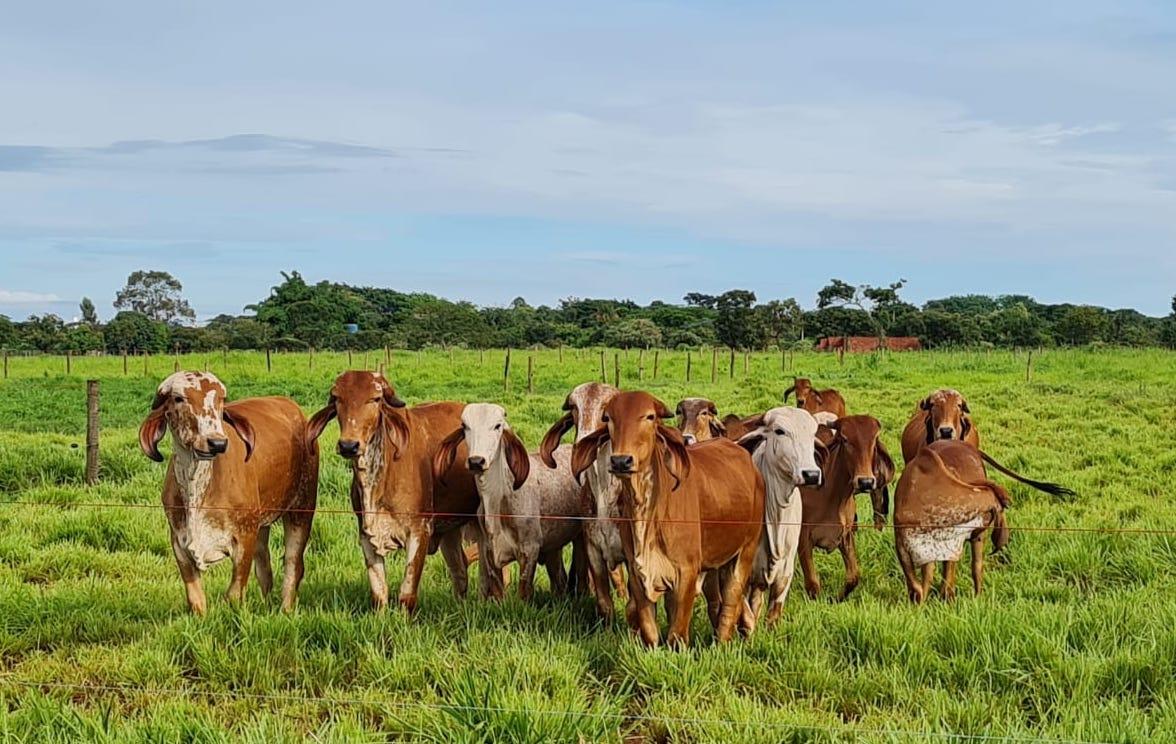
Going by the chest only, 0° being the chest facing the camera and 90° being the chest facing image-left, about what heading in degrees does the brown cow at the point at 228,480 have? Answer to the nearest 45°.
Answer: approximately 45°

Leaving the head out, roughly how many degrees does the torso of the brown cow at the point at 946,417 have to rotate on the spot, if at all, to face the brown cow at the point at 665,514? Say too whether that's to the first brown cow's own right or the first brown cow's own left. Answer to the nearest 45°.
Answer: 0° — it already faces it

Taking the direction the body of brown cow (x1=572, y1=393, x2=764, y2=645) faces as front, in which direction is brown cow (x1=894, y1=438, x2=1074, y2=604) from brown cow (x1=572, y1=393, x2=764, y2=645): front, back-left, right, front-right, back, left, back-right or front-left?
back

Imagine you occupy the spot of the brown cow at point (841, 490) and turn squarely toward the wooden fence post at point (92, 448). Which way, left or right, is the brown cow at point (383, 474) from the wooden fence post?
left

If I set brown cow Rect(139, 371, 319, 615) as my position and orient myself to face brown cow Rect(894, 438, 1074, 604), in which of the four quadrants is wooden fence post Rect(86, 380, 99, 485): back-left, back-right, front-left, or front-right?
back-left

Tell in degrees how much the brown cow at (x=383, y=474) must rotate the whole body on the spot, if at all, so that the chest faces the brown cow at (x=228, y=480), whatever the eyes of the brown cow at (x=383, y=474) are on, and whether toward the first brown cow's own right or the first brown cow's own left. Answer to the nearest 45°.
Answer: approximately 45° to the first brown cow's own right

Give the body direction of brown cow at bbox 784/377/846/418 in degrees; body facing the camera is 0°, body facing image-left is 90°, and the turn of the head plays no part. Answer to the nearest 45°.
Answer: approximately 45°

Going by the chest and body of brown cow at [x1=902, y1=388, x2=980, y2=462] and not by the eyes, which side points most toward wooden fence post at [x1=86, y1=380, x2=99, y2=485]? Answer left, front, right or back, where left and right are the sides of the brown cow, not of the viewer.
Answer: right

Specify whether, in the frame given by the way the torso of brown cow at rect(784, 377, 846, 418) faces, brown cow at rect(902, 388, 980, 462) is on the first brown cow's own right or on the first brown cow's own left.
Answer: on the first brown cow's own left

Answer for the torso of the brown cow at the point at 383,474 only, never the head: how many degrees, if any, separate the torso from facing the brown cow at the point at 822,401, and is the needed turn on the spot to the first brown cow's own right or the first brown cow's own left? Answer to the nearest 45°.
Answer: approximately 180°

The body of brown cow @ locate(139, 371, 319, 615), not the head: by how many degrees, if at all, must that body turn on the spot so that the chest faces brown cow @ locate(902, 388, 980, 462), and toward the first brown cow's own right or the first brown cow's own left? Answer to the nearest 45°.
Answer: approximately 135° to the first brown cow's own left
